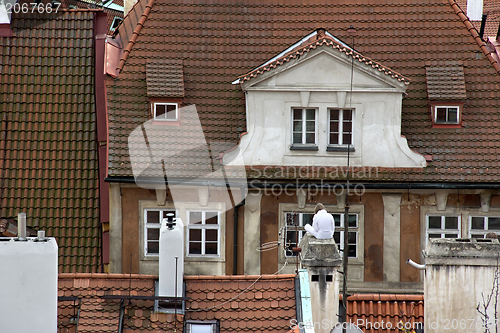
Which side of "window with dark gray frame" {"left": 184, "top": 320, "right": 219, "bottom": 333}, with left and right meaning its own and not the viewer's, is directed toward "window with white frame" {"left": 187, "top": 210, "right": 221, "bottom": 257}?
back

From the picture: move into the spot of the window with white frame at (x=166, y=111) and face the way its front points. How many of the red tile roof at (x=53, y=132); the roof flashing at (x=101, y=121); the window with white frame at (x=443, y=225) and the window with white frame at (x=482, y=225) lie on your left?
2

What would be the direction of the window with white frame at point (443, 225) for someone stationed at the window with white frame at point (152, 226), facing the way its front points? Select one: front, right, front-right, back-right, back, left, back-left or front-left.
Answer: left

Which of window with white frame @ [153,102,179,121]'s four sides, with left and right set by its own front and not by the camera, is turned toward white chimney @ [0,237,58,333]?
front

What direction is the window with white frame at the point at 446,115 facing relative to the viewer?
toward the camera

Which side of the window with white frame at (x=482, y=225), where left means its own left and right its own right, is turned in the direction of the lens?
front

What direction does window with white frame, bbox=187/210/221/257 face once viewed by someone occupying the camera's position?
facing the viewer
